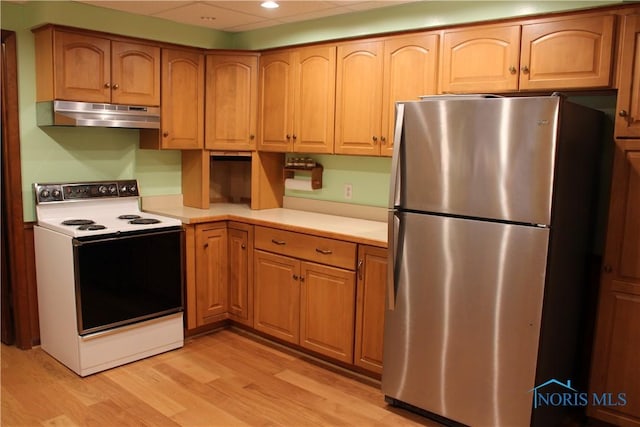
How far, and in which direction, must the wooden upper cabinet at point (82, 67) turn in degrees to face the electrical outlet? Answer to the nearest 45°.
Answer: approximately 45° to its left

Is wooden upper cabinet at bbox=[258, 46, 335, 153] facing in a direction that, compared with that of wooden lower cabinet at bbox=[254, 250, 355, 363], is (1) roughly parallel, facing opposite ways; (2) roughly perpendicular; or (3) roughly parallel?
roughly parallel

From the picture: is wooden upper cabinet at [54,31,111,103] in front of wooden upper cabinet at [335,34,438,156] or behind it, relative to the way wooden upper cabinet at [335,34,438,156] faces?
in front

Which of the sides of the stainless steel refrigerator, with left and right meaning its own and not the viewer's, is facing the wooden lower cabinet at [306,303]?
right

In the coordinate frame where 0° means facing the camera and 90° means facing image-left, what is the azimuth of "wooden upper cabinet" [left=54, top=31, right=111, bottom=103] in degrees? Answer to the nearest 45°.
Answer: approximately 315°

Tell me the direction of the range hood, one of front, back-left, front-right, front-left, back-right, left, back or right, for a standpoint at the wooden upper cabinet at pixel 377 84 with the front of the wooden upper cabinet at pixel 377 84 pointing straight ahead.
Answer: front-right

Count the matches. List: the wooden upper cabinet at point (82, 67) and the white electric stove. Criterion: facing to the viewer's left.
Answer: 0

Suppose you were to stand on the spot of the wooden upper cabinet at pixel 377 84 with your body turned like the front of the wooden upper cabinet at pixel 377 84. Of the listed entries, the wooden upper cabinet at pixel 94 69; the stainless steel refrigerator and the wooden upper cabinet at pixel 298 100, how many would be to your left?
1

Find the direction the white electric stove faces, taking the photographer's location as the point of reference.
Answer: facing the viewer and to the right of the viewer

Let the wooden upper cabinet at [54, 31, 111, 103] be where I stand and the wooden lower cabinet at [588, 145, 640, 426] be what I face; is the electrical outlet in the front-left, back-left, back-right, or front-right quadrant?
front-left

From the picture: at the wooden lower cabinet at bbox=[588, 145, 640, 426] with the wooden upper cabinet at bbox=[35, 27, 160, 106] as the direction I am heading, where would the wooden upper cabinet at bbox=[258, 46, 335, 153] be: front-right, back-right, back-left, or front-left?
front-right
